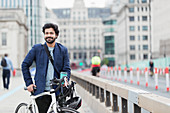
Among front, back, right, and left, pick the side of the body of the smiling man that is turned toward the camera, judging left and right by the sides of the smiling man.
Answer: front
